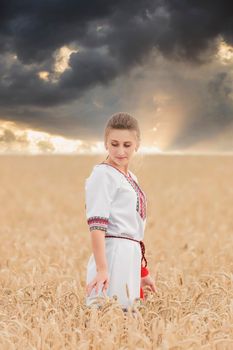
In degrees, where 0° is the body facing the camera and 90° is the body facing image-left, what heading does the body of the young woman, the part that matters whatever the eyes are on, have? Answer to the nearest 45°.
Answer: approximately 315°
